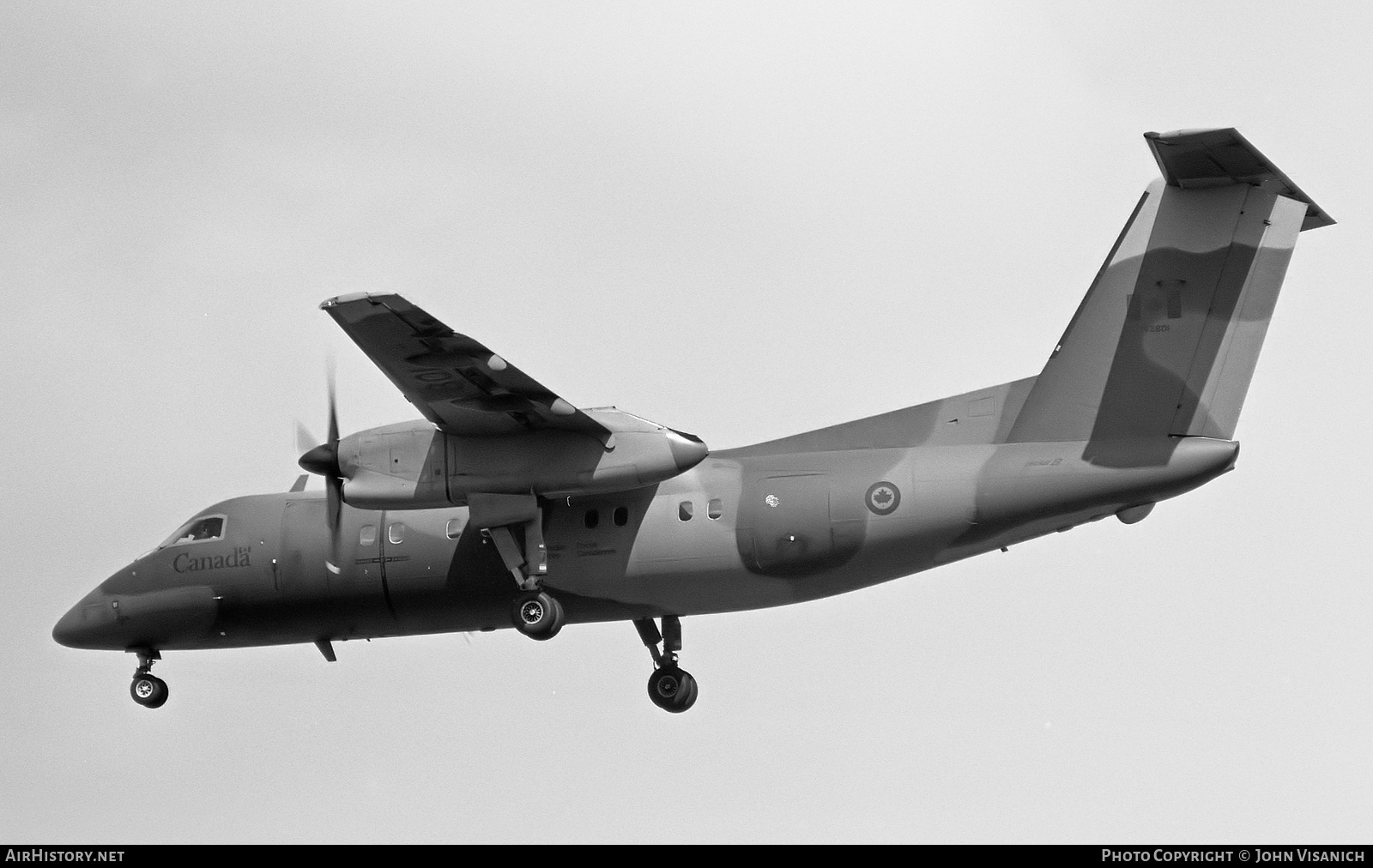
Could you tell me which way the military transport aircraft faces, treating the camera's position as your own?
facing to the left of the viewer
